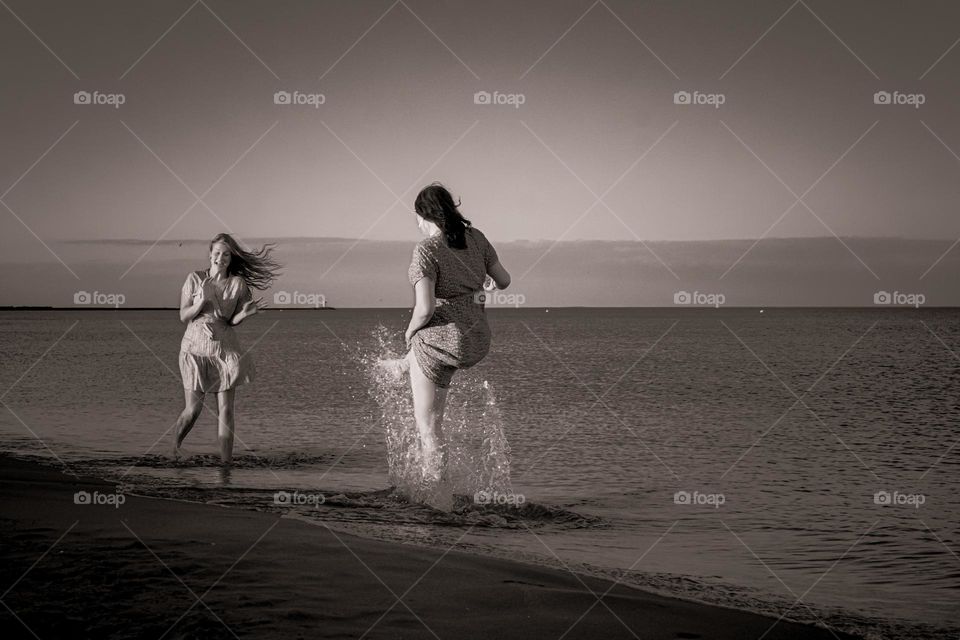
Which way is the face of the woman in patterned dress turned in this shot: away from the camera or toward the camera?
away from the camera

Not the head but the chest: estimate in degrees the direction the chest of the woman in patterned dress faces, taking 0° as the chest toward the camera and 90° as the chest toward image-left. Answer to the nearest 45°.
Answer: approximately 135°

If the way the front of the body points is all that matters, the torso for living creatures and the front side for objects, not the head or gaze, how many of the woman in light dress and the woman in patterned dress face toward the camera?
1

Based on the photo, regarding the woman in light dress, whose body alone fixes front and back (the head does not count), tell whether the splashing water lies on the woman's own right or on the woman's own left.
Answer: on the woman's own left

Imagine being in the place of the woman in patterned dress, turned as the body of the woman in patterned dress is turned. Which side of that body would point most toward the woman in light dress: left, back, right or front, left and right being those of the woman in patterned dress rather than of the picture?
front

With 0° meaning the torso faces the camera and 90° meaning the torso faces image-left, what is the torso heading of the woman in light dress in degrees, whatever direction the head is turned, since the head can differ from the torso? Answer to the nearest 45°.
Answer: approximately 0°

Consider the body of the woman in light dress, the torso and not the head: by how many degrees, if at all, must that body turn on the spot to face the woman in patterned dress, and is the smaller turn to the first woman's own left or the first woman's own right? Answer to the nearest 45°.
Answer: approximately 45° to the first woman's own left
